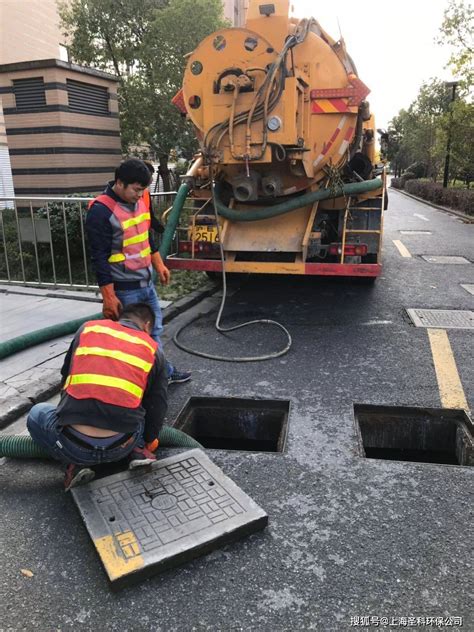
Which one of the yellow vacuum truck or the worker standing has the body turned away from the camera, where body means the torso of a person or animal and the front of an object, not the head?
the yellow vacuum truck

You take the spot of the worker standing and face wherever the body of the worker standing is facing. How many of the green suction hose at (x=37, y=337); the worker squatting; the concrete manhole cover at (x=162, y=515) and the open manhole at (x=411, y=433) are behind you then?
1

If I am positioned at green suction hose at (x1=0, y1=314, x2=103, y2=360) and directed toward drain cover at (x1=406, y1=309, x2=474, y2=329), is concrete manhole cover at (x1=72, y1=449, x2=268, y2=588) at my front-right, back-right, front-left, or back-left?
front-right

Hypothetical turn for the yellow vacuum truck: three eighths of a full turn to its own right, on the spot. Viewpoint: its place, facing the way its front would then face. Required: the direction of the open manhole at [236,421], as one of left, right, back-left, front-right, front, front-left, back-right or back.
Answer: front-right

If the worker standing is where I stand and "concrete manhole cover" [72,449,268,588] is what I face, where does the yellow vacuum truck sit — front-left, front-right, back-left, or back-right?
back-left

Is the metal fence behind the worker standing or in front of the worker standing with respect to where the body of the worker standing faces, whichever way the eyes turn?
behind

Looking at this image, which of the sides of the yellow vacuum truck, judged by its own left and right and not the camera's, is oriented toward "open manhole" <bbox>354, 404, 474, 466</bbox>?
back

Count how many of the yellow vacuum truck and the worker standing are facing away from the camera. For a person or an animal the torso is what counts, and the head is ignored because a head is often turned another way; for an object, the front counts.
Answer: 1

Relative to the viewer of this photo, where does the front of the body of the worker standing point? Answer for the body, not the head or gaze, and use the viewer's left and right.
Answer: facing the viewer and to the right of the viewer

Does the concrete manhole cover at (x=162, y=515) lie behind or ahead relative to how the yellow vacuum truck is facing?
behind

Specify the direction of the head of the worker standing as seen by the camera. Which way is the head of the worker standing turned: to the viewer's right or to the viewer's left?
to the viewer's right

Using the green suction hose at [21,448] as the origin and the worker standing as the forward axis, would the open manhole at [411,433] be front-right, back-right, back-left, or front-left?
front-right

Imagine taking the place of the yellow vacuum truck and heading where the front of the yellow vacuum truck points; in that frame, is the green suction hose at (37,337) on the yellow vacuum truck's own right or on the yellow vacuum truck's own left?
on the yellow vacuum truck's own left

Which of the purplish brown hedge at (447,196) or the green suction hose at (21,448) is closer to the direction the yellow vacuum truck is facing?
the purplish brown hedge

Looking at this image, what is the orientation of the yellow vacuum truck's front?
away from the camera

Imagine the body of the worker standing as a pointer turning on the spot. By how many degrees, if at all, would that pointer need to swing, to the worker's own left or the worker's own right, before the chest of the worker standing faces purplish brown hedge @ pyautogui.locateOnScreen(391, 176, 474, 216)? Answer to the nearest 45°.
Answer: approximately 90° to the worker's own left
